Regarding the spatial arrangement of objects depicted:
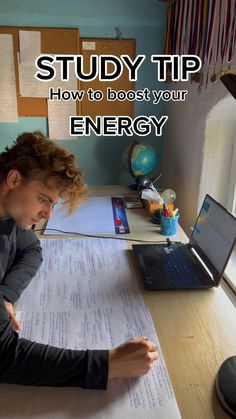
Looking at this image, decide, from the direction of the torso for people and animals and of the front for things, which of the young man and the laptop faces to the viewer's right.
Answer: the young man

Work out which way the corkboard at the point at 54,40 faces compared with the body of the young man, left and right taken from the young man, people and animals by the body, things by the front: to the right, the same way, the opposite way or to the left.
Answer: to the right

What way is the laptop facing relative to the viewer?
to the viewer's left

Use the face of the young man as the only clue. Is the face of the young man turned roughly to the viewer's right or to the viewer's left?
to the viewer's right

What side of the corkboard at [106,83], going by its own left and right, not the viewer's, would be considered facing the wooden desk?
front

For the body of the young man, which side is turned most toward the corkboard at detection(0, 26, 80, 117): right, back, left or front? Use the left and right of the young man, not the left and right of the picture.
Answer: left

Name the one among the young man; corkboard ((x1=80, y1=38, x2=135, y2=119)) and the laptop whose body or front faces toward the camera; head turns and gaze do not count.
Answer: the corkboard

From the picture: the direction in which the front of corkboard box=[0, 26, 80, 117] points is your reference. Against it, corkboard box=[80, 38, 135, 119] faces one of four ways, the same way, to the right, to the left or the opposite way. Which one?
the same way

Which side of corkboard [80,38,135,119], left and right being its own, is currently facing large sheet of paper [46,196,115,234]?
front

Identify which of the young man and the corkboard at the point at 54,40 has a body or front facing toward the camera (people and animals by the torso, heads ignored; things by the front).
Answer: the corkboard

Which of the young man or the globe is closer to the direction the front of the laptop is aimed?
the young man

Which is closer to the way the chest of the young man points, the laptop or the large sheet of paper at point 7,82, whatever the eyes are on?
the laptop

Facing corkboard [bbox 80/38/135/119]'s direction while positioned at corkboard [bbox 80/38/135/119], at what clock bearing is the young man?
The young man is roughly at 12 o'clock from the corkboard.

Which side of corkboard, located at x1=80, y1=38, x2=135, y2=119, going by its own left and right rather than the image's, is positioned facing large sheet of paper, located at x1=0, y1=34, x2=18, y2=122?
right

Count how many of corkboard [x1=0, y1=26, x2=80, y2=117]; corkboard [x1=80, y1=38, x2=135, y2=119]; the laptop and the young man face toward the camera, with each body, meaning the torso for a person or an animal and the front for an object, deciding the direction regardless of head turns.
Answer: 2

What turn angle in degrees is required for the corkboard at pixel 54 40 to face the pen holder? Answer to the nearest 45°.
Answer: approximately 45° to its left

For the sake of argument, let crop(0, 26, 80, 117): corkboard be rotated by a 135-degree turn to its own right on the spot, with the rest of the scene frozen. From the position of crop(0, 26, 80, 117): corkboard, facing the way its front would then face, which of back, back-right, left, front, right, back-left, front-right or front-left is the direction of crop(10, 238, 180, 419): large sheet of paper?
back-left

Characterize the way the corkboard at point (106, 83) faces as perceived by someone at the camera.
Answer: facing the viewer

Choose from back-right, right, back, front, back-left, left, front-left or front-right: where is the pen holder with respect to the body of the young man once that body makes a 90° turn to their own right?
back-left

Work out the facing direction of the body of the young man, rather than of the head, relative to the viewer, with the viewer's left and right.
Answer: facing to the right of the viewer

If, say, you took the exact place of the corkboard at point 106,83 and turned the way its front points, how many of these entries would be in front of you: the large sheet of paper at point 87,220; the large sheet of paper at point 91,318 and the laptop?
3
